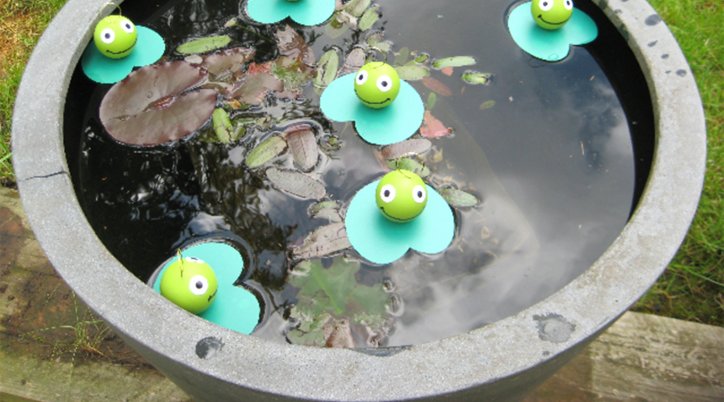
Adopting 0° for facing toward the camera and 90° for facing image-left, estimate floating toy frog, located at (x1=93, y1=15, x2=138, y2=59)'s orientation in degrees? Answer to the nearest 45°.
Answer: approximately 0°

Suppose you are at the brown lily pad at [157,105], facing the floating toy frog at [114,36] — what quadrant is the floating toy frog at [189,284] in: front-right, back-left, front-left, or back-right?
back-left

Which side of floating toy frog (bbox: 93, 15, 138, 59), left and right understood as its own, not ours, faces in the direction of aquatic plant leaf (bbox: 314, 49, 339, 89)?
left

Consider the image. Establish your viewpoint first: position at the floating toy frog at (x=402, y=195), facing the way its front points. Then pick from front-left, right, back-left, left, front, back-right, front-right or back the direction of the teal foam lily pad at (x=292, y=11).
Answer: back-right
